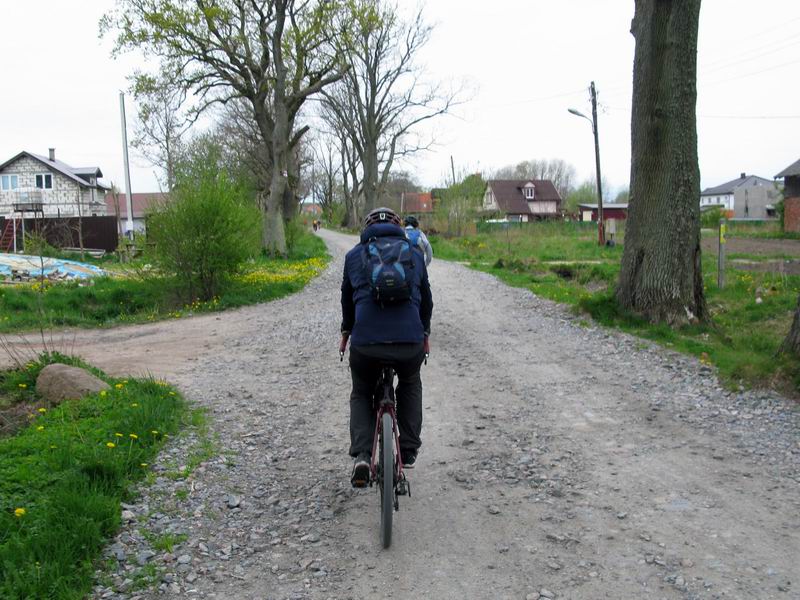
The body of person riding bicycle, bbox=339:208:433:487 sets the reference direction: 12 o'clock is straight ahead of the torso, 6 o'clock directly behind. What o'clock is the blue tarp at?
The blue tarp is roughly at 11 o'clock from the person riding bicycle.

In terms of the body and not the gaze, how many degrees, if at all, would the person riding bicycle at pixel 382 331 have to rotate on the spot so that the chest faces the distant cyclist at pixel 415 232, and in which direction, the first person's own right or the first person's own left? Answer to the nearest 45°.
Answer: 0° — they already face them

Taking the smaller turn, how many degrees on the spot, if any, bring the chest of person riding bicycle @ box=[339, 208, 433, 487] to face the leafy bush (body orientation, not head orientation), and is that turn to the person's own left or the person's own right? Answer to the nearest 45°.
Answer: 0° — they already face it

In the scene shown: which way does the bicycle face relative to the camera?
away from the camera

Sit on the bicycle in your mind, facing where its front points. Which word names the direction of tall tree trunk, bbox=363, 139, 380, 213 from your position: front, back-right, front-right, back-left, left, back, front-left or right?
front

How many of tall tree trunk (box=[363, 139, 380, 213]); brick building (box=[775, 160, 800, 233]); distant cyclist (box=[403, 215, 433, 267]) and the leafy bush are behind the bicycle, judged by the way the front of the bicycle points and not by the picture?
0

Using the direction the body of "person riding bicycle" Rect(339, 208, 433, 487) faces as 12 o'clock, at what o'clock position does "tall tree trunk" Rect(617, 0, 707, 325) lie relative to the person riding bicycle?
The tall tree trunk is roughly at 1 o'clock from the person riding bicycle.

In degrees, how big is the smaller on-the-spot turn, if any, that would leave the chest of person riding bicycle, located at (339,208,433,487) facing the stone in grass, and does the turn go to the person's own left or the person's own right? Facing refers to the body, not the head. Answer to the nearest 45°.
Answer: approximately 45° to the person's own left

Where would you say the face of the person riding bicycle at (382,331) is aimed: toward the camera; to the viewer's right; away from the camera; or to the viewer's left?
away from the camera

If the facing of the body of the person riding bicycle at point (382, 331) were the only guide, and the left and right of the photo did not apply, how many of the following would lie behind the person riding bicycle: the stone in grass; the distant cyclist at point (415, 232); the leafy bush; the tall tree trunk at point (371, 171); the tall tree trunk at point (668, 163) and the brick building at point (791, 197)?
0

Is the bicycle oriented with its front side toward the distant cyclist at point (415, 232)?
yes

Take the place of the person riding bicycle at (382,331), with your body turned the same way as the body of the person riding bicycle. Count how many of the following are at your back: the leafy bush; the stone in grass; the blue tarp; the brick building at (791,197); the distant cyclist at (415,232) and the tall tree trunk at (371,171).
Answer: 0

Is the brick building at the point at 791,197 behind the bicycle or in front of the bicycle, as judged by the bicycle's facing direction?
in front

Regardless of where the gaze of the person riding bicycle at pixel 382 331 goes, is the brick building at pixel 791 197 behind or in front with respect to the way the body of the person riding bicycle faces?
in front

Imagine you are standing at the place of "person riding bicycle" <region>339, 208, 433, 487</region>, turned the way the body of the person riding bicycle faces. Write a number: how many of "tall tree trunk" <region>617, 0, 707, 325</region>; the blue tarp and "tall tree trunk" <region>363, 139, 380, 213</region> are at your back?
0

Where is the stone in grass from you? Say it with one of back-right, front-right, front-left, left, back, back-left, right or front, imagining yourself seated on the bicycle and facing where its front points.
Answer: front-left

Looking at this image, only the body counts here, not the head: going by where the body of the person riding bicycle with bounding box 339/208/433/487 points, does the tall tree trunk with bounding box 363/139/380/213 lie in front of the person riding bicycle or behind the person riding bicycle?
in front

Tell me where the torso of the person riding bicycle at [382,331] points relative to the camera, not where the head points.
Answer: away from the camera

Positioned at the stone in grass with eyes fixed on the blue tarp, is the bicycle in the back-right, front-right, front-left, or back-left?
back-right
